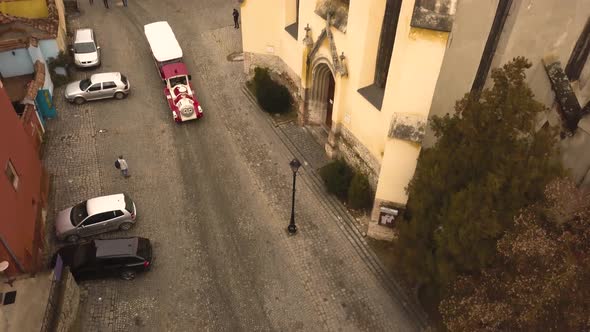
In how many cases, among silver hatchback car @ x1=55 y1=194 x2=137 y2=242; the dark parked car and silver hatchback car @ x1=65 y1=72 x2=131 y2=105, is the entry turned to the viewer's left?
3

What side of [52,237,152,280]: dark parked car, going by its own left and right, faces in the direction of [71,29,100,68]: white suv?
right

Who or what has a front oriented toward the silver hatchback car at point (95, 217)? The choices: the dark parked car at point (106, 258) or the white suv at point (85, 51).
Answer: the white suv

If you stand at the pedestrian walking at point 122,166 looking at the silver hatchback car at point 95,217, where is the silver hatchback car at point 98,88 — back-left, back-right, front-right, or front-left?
back-right

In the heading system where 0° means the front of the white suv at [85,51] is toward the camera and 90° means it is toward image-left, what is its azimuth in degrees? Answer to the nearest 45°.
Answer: approximately 0°

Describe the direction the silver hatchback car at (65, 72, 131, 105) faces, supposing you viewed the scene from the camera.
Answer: facing to the left of the viewer

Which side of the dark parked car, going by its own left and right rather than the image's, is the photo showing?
left

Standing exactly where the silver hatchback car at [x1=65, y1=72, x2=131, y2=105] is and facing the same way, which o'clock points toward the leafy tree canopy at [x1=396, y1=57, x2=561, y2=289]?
The leafy tree canopy is roughly at 8 o'clock from the silver hatchback car.

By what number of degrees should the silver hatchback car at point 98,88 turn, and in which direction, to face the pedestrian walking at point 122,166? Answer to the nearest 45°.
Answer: approximately 90° to its left

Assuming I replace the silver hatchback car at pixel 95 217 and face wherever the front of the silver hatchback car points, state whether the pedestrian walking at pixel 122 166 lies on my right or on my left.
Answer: on my right

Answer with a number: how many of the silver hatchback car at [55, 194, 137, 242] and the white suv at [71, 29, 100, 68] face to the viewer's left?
1

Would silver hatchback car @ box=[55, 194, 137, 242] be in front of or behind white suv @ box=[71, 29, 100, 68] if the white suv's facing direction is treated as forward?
in front

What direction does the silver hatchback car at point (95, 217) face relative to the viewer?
to the viewer's left

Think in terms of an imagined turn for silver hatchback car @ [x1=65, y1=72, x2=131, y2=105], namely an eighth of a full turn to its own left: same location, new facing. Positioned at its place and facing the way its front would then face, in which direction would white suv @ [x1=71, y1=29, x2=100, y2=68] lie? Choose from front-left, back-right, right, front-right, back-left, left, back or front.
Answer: back-right
